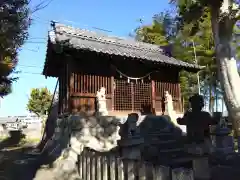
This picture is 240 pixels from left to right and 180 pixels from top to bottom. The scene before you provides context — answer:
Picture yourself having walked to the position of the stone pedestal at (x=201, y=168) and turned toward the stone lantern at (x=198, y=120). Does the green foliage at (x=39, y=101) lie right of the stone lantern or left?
left

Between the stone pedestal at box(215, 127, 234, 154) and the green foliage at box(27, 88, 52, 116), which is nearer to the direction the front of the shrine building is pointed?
the stone pedestal

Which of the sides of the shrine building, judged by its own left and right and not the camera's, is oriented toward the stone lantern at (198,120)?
front

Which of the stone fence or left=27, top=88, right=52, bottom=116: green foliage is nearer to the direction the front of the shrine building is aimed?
the stone fence

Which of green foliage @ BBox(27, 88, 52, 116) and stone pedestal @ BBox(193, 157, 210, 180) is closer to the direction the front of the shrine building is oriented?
the stone pedestal

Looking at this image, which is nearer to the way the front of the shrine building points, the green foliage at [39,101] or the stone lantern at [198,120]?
the stone lantern

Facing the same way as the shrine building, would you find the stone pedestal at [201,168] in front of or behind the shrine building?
in front

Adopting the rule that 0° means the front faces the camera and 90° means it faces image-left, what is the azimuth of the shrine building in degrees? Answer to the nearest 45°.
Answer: approximately 315°

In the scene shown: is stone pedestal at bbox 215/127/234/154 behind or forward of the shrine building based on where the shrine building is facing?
forward
